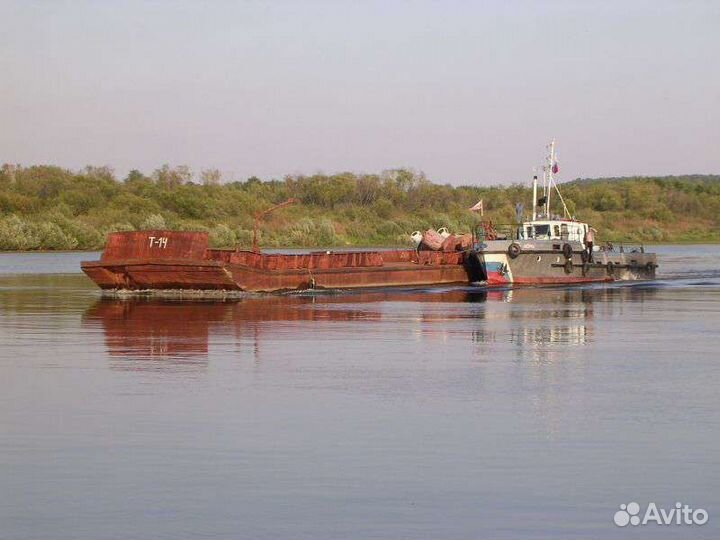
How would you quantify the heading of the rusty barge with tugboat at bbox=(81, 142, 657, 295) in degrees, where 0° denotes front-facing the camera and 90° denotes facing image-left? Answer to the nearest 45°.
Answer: approximately 45°

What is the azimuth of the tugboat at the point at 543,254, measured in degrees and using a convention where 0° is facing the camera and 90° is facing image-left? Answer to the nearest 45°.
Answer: approximately 45°
